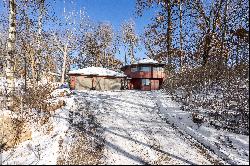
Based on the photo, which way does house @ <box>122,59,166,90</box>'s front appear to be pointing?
toward the camera

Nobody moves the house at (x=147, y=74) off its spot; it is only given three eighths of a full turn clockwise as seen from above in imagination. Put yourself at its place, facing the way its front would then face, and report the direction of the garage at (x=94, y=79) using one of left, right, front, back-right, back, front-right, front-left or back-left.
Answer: left
